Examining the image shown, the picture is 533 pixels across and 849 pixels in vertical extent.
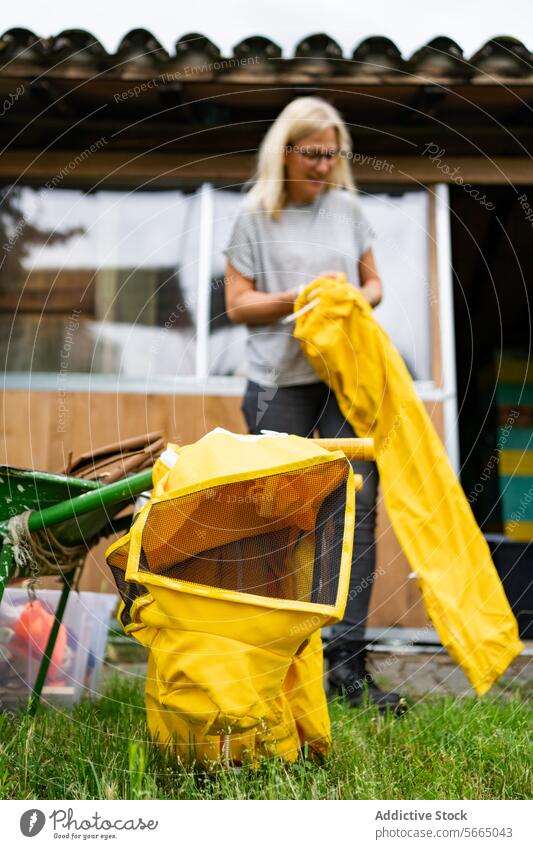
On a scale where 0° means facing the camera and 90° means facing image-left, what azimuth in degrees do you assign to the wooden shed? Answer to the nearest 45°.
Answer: approximately 0°

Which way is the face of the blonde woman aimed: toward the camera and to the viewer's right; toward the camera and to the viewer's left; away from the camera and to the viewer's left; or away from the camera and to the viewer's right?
toward the camera and to the viewer's right

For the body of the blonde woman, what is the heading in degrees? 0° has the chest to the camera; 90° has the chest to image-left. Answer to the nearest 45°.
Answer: approximately 315°
